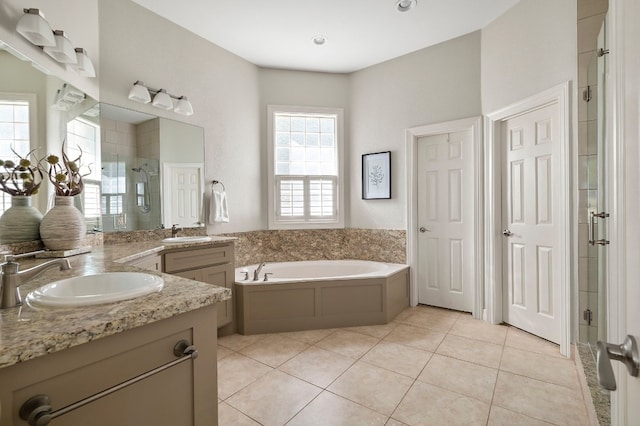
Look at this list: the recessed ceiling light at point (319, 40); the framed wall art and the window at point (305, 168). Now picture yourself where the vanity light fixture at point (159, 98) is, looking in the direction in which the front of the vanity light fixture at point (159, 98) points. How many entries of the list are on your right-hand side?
0

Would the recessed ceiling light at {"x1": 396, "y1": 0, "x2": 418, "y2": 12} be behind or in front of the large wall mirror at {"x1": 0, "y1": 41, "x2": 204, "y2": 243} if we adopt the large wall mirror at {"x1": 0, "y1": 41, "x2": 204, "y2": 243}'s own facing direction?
in front

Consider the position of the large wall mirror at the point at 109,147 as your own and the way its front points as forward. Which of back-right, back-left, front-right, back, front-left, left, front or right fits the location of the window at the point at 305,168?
front-left

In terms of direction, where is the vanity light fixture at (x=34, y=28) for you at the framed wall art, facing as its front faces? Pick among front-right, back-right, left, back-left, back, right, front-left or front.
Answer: front

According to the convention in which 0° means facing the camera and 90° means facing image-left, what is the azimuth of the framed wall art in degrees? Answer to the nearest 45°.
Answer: approximately 45°

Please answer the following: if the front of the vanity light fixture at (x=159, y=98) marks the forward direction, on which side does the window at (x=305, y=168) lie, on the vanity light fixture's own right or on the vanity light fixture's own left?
on the vanity light fixture's own left

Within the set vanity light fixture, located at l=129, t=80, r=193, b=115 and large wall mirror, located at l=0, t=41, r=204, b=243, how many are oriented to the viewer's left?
0

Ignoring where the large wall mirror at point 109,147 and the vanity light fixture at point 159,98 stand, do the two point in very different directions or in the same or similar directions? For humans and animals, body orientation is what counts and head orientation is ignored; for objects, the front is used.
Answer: same or similar directions

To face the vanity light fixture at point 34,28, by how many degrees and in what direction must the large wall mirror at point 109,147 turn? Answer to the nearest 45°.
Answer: approximately 90° to its right

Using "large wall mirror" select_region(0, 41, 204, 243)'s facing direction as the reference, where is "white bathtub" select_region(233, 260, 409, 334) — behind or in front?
in front

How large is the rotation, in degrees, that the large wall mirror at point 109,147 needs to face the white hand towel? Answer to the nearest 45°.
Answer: approximately 45° to its left

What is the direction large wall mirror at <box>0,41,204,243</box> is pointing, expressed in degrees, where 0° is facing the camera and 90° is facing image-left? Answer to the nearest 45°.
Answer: approximately 315°

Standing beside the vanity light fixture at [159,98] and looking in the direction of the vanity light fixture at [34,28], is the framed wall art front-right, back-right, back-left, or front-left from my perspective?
back-left

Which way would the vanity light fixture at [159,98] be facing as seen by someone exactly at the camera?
facing the viewer and to the right of the viewer

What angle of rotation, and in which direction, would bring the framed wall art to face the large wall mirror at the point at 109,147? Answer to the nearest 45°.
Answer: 0° — it already faces it

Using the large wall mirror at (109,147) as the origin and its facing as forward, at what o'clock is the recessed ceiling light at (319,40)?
The recessed ceiling light is roughly at 11 o'clock from the large wall mirror.
